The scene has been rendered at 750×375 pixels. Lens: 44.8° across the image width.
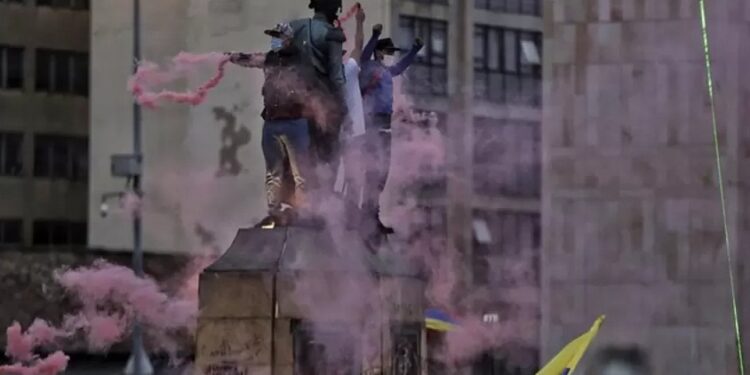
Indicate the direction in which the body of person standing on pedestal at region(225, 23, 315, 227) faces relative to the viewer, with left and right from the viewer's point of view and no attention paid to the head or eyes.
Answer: facing the viewer and to the left of the viewer

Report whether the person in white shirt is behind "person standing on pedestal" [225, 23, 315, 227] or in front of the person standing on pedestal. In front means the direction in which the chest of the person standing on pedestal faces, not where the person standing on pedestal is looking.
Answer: behind

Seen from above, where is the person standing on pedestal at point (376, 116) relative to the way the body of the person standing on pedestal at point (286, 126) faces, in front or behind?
behind
